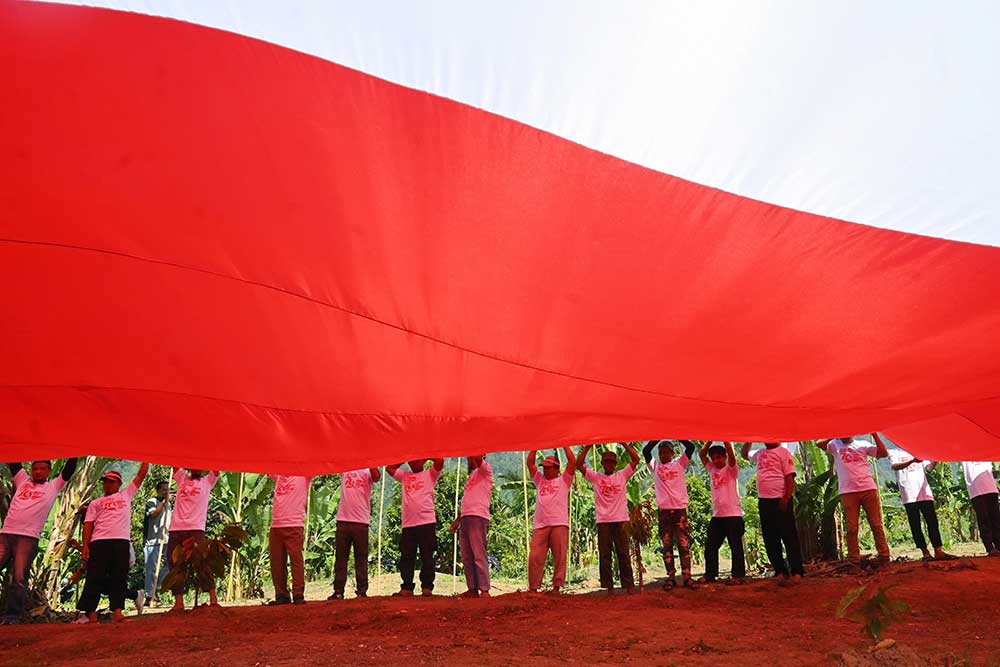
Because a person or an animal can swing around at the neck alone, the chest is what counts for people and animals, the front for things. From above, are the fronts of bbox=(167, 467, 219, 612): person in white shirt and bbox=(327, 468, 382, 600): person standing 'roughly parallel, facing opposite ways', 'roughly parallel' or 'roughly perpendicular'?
roughly parallel

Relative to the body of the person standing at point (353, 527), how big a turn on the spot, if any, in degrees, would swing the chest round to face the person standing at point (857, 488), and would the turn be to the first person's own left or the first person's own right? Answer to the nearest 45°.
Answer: approximately 90° to the first person's own left

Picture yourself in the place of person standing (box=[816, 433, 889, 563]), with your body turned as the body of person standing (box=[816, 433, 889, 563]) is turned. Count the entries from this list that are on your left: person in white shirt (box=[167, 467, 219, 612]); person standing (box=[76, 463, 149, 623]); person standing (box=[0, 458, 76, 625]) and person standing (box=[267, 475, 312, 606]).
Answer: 0

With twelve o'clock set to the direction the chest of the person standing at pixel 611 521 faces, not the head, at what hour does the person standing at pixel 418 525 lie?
the person standing at pixel 418 525 is roughly at 3 o'clock from the person standing at pixel 611 521.

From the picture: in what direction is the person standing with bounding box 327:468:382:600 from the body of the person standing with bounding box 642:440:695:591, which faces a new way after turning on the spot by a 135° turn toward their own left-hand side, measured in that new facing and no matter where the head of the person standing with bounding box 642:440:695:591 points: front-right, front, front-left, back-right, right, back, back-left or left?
back-left

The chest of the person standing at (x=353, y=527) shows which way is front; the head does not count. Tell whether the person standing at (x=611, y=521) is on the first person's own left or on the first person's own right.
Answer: on the first person's own left

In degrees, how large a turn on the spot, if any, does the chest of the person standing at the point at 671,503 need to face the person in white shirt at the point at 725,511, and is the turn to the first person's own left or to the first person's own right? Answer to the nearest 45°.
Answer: approximately 90° to the first person's own left

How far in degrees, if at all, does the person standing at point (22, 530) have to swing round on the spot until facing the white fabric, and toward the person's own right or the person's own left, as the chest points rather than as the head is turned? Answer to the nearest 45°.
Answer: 0° — they already face it

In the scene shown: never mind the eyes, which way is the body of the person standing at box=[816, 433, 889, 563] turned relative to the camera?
toward the camera

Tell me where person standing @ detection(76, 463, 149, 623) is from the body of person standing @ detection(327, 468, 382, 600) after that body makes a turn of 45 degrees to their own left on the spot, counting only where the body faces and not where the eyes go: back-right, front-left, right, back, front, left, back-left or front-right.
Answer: back-right

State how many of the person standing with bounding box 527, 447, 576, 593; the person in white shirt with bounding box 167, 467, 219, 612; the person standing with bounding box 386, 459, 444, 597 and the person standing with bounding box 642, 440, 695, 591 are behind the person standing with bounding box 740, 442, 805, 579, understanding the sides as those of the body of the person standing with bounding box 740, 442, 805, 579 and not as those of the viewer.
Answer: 0

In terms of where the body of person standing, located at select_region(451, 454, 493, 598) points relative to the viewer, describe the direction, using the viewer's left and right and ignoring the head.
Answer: facing the viewer and to the left of the viewer

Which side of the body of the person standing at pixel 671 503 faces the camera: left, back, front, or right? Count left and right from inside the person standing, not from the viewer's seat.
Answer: front

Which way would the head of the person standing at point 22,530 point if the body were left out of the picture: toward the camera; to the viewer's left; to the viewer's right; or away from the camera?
toward the camera

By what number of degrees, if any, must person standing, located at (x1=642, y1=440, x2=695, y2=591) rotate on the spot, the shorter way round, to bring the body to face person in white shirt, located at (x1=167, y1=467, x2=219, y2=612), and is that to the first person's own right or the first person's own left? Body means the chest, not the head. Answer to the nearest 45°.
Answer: approximately 90° to the first person's own right
